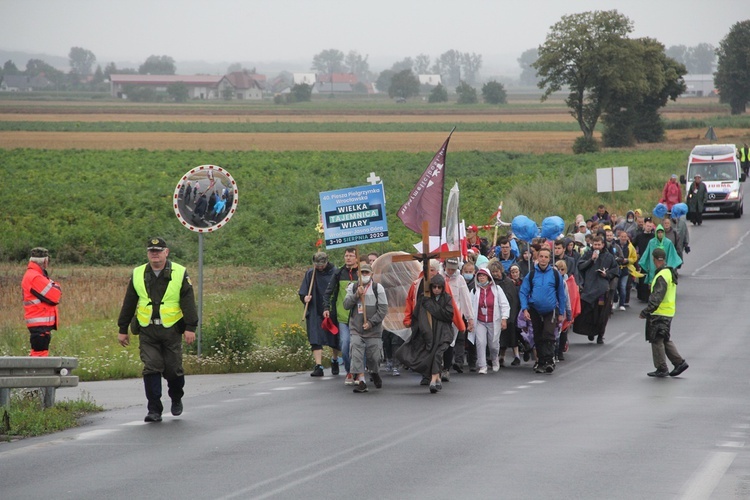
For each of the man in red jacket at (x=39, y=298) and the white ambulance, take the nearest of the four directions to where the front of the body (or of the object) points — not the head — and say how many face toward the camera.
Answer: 1

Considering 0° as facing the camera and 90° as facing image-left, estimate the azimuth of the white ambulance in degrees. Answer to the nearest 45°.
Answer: approximately 0°

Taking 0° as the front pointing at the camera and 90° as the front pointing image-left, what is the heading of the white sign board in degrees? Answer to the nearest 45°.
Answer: approximately 180°

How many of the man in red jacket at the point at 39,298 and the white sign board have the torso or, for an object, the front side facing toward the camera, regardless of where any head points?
1
